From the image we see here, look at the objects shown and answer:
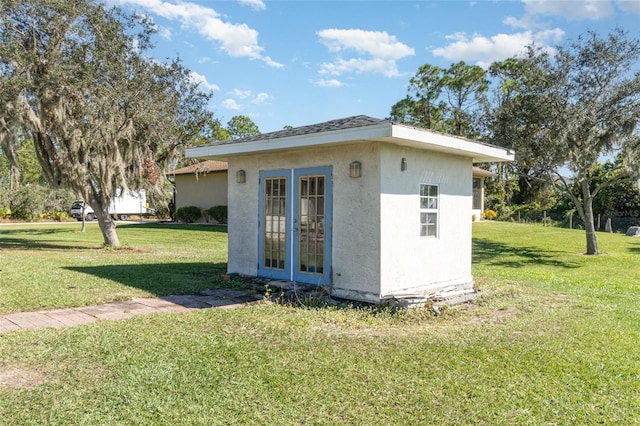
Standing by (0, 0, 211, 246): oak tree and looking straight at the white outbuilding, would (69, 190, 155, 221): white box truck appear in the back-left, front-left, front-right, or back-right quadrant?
back-left

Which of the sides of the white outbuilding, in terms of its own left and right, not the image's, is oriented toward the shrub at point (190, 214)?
right

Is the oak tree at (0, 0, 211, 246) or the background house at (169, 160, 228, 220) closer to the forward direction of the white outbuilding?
the oak tree

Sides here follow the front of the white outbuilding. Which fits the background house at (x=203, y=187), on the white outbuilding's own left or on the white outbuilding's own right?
on the white outbuilding's own right

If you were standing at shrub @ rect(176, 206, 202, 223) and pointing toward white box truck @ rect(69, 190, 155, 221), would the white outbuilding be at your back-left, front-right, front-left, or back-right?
back-left

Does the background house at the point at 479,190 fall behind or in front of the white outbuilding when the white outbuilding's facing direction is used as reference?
behind

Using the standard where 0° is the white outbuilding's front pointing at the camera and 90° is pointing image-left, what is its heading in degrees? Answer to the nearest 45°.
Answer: approximately 45°

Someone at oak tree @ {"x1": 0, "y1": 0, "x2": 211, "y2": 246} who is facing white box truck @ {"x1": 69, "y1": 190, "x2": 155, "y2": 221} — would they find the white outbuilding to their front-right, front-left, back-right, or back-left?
back-right

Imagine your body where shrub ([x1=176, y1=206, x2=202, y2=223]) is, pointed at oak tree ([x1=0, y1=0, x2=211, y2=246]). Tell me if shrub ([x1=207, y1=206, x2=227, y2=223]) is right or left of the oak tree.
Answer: left

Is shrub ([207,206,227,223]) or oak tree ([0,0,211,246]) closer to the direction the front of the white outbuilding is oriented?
the oak tree

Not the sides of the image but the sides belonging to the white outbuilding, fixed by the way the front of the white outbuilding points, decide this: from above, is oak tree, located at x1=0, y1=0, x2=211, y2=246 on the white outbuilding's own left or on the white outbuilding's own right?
on the white outbuilding's own right

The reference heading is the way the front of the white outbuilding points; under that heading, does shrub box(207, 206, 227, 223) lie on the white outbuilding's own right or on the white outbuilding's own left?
on the white outbuilding's own right
